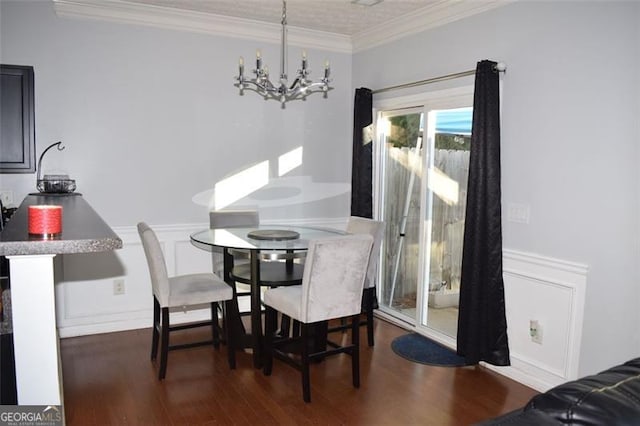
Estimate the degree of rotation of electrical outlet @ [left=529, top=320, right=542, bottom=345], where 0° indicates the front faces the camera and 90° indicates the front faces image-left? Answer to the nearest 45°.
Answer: approximately 45°

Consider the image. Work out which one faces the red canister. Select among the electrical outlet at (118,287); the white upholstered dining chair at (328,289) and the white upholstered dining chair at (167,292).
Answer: the electrical outlet

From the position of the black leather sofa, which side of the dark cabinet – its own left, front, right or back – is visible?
front

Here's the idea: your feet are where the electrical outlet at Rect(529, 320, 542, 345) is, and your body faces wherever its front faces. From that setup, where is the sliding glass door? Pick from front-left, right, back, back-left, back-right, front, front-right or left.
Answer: right

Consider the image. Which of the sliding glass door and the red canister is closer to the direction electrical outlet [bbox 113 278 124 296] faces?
the red canister

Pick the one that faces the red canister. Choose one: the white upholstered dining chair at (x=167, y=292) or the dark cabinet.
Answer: the dark cabinet

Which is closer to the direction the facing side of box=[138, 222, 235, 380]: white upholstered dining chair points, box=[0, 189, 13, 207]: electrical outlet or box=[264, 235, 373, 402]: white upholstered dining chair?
the white upholstered dining chair

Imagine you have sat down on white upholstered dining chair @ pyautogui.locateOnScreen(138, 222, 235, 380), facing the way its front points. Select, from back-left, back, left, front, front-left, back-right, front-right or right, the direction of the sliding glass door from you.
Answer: front

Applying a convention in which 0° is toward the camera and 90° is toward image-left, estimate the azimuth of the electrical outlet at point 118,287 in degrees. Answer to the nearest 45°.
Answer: approximately 0°

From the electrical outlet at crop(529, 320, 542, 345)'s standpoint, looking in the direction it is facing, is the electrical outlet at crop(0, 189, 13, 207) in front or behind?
in front

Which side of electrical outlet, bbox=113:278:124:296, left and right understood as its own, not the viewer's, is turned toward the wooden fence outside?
left

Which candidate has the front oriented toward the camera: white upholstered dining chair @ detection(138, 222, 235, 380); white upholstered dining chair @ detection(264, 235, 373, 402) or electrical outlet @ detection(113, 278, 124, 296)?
the electrical outlet

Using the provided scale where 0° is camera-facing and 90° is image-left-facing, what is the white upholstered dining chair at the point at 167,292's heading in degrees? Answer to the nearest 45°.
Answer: approximately 270°

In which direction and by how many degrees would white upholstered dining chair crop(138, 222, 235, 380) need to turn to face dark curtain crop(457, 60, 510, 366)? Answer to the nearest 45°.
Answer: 0° — it already faces it
